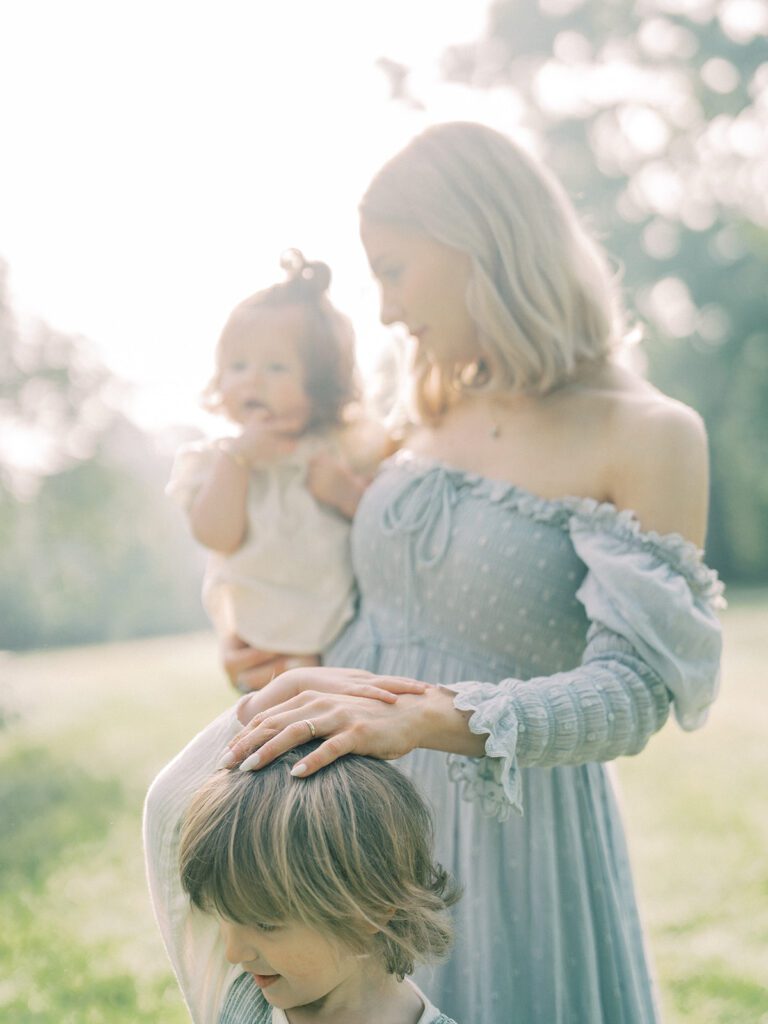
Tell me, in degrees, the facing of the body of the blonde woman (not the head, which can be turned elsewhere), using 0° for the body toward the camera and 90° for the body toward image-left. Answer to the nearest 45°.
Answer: approximately 45°

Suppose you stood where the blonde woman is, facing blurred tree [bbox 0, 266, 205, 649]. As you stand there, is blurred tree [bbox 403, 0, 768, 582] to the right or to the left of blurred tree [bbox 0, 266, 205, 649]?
right

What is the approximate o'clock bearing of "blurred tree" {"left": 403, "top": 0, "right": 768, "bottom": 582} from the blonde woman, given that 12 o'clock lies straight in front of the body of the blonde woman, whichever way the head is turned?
The blurred tree is roughly at 5 o'clock from the blonde woman.

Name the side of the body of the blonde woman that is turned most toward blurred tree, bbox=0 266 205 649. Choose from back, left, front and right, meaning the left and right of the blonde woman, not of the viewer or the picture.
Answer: right

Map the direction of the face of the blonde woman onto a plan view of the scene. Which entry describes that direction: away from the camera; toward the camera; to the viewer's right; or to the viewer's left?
to the viewer's left
